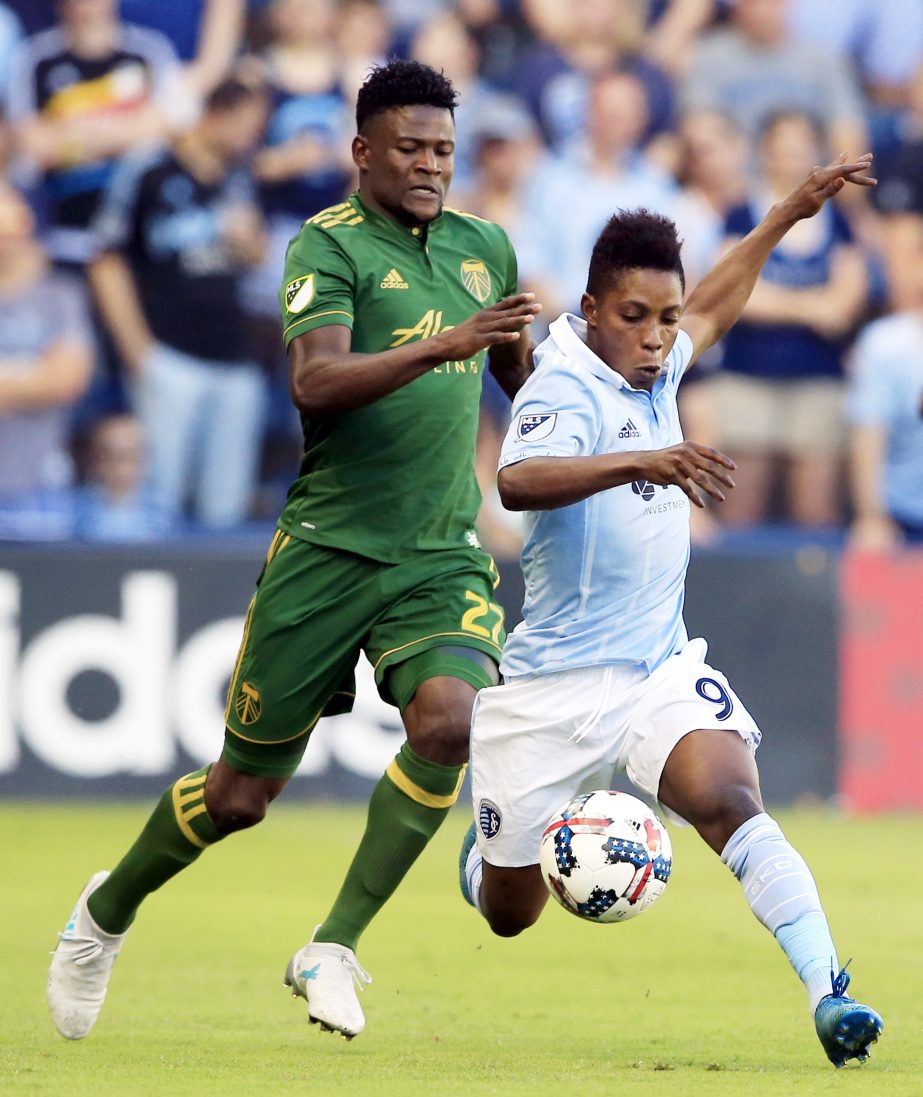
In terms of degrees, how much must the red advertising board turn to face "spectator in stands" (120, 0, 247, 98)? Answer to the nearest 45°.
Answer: approximately 90° to its right

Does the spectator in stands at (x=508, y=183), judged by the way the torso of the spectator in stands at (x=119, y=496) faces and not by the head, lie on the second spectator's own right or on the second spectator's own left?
on the second spectator's own left

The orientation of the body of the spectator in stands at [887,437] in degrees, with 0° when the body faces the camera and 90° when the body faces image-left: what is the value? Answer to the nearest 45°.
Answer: approximately 0°

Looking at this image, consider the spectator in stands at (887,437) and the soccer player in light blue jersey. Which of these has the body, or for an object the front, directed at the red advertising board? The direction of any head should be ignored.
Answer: the spectator in stands

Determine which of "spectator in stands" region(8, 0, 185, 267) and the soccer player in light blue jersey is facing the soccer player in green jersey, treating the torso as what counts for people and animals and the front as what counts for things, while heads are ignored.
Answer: the spectator in stands
